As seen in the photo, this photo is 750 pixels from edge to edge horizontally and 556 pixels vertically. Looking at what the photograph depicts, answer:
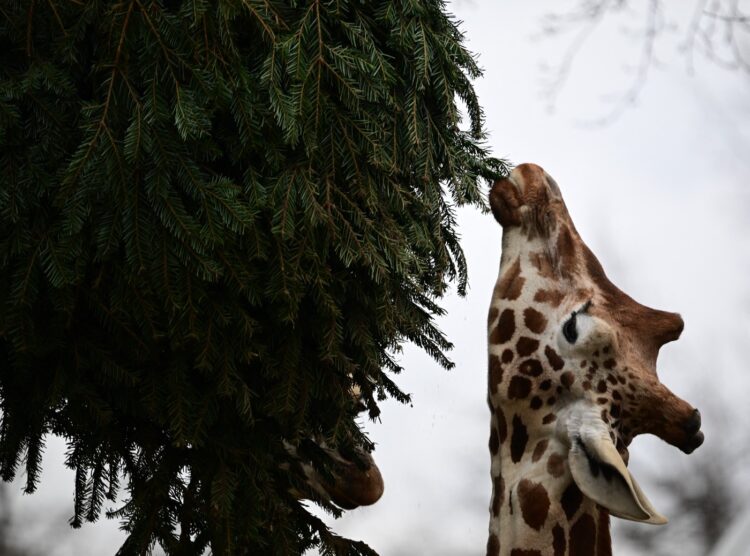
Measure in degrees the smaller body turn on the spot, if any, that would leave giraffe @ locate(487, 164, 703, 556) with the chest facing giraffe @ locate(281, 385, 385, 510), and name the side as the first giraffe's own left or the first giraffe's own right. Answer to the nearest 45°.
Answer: approximately 45° to the first giraffe's own right

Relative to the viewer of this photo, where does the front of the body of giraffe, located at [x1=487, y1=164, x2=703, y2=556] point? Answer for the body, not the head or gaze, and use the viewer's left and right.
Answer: facing to the left of the viewer

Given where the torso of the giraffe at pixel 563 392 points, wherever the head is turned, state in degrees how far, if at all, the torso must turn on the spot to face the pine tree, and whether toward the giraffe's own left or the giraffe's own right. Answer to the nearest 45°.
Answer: approximately 45° to the giraffe's own left
